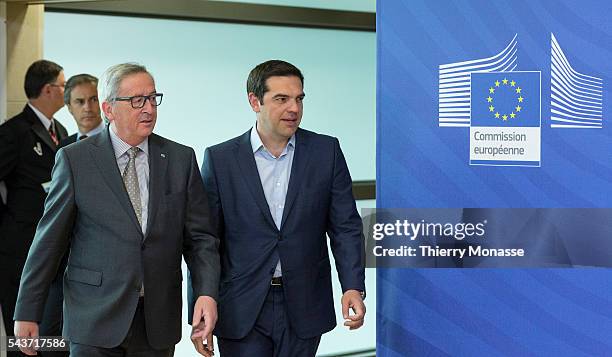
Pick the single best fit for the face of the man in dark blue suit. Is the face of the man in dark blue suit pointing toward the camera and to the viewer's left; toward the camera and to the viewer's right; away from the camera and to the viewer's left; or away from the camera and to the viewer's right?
toward the camera and to the viewer's right

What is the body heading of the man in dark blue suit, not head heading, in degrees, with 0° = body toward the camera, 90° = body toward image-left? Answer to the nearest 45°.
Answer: approximately 0°

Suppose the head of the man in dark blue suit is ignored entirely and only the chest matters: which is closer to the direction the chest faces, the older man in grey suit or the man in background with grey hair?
the older man in grey suit

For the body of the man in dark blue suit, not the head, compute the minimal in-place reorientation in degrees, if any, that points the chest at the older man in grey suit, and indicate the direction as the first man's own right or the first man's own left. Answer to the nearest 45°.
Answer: approximately 90° to the first man's own right

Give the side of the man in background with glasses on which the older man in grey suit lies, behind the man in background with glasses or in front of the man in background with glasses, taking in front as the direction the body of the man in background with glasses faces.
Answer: in front

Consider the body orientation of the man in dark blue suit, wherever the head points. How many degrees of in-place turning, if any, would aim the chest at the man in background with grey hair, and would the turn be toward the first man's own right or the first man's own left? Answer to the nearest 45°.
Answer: approximately 135° to the first man's own right
